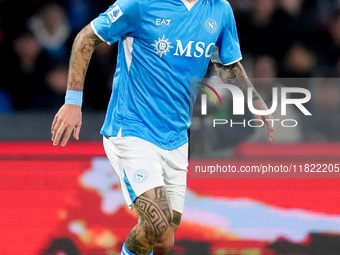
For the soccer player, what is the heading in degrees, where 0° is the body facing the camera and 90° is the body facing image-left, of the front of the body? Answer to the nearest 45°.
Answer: approximately 315°
